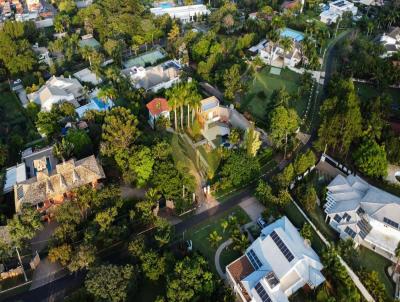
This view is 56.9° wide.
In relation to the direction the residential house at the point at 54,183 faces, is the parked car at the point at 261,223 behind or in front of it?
in front

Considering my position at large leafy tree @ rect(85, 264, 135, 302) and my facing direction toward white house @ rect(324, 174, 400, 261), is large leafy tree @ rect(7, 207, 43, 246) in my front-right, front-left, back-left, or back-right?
back-left

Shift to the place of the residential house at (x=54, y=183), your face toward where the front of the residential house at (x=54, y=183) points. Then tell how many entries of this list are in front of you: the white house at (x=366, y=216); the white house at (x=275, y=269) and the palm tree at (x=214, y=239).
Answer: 3

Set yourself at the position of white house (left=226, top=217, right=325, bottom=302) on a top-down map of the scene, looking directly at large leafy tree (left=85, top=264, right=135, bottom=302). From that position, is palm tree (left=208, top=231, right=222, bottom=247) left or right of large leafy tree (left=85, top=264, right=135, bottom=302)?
right

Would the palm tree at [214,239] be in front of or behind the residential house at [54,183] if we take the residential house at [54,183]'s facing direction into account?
in front

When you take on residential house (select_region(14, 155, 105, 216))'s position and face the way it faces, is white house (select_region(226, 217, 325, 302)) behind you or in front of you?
in front

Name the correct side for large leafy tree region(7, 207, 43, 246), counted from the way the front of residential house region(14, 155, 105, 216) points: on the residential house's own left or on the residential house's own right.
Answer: on the residential house's own right

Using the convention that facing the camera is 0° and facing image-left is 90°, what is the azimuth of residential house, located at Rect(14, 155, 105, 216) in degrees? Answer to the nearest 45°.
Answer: approximately 315°
